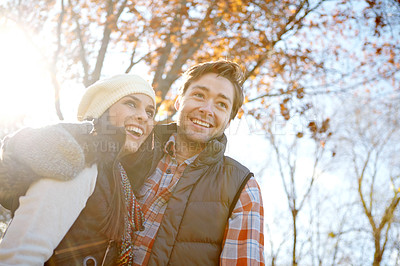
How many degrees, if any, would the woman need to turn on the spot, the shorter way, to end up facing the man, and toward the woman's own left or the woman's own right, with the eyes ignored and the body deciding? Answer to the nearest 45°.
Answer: approximately 90° to the woman's own left

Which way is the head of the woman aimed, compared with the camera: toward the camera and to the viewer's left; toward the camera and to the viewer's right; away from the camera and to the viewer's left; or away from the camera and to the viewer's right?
toward the camera and to the viewer's right

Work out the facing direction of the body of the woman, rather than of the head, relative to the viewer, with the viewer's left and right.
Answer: facing the viewer and to the right of the viewer
